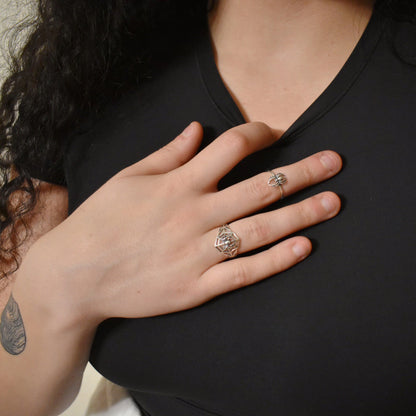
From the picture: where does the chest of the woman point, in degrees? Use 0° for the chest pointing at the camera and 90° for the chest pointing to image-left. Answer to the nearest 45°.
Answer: approximately 0°
